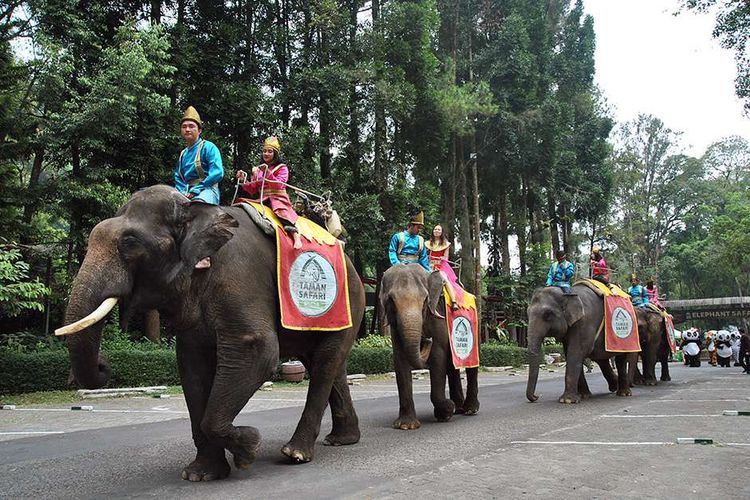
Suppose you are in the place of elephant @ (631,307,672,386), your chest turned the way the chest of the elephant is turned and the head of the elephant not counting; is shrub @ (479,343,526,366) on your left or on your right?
on your right

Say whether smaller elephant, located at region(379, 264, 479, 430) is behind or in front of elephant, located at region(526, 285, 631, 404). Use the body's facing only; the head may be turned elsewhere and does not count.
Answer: in front

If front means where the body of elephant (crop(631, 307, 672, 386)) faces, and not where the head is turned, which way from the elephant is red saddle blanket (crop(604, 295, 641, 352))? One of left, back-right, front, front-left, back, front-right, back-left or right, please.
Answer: front-left

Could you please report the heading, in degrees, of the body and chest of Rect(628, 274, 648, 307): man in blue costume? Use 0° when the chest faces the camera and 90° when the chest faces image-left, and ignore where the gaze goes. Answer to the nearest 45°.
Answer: approximately 45°

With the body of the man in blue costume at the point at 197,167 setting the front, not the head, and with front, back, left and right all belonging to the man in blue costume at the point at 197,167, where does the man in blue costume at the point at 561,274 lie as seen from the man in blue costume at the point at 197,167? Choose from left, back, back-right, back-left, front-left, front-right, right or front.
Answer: back

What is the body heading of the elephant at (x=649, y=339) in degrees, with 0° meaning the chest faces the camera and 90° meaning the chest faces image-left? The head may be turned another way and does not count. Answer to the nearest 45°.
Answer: approximately 45°

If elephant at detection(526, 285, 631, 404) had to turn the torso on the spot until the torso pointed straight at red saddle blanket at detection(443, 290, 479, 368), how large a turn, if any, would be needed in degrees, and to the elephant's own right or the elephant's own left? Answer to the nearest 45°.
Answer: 0° — it already faces it

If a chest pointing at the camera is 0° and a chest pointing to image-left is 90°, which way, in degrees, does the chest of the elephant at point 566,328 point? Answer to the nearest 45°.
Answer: approximately 45°

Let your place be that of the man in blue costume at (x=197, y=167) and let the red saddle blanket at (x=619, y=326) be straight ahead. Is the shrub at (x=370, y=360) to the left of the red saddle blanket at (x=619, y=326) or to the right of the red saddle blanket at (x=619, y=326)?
left

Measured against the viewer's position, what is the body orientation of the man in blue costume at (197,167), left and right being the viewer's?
facing the viewer and to the left of the viewer
